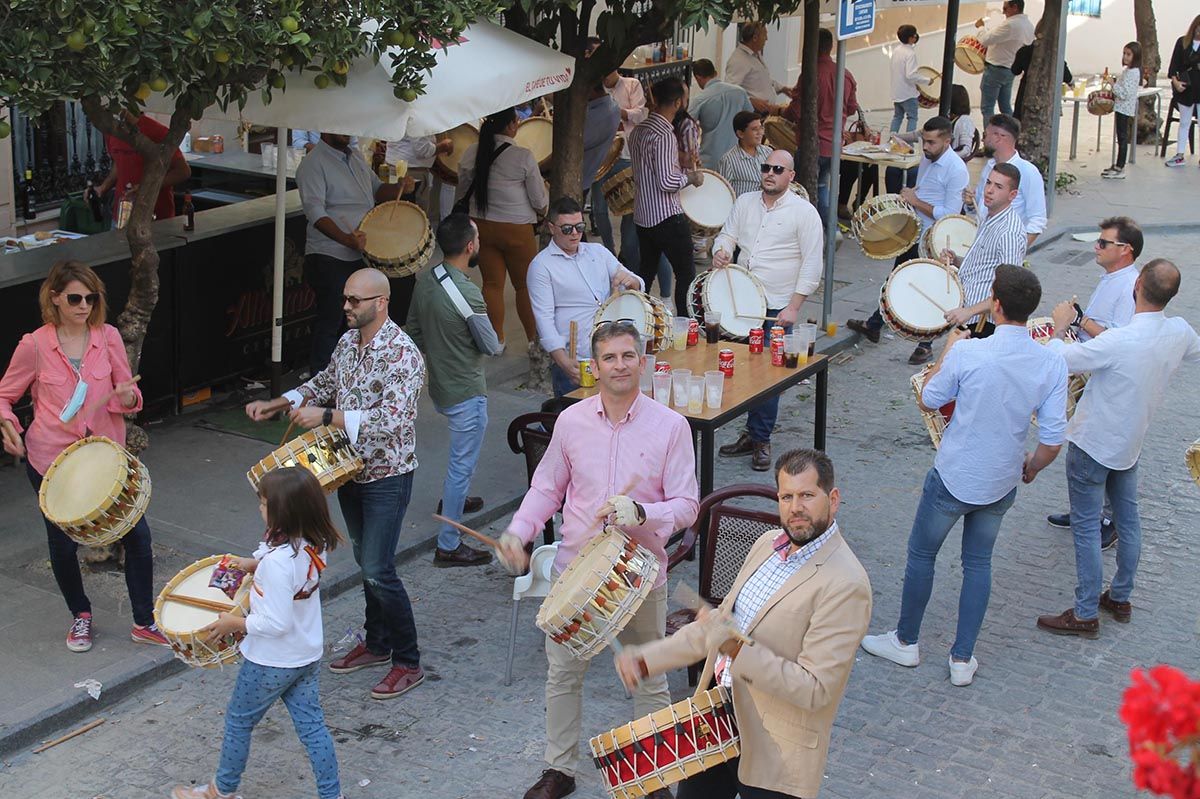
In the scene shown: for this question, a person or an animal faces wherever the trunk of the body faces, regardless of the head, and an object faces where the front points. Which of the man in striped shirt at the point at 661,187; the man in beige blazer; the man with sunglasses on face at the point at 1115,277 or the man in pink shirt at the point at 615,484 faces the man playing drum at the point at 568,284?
the man with sunglasses on face

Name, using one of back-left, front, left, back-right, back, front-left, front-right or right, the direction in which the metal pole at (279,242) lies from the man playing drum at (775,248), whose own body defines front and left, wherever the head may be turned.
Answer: front-right

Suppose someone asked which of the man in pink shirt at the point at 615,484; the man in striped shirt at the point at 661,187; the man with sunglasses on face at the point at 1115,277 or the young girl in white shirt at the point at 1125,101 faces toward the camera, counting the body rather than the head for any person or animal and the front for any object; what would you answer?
the man in pink shirt

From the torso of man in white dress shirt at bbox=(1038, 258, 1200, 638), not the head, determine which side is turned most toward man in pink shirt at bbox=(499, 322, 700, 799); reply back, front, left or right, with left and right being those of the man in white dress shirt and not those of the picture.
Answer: left

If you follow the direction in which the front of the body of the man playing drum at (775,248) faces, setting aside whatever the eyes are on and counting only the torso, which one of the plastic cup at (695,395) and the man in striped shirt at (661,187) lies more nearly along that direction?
the plastic cup

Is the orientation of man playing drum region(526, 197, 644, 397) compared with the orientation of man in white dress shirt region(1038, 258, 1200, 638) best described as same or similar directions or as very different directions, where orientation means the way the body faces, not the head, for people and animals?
very different directions

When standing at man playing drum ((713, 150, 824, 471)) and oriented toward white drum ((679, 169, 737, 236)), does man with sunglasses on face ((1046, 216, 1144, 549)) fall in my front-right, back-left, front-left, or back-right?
back-right
